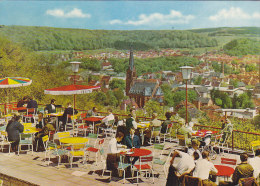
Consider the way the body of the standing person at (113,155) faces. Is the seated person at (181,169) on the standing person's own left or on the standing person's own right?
on the standing person's own right

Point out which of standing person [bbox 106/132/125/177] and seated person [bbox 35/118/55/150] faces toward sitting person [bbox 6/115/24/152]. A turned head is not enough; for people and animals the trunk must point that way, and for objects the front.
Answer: the seated person

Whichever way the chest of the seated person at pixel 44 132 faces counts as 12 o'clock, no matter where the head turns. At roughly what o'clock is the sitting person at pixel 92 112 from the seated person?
The sitting person is roughly at 4 o'clock from the seated person.

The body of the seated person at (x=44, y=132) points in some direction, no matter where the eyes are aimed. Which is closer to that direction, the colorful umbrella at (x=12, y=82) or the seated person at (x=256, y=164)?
the colorful umbrella

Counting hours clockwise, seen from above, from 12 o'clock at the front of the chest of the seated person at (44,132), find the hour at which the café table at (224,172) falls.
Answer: The café table is roughly at 8 o'clock from the seated person.

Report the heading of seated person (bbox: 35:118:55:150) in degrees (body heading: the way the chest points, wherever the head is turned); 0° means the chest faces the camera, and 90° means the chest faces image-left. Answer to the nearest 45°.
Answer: approximately 90°

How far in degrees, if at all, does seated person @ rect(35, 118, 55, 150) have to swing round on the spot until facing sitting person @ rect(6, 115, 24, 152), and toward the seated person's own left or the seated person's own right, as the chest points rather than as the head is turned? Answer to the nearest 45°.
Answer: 0° — they already face them

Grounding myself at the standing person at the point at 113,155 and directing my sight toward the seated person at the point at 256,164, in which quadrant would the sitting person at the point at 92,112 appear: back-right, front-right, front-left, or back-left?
back-left

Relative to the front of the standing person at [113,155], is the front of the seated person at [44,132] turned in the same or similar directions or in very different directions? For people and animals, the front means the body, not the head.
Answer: very different directions
